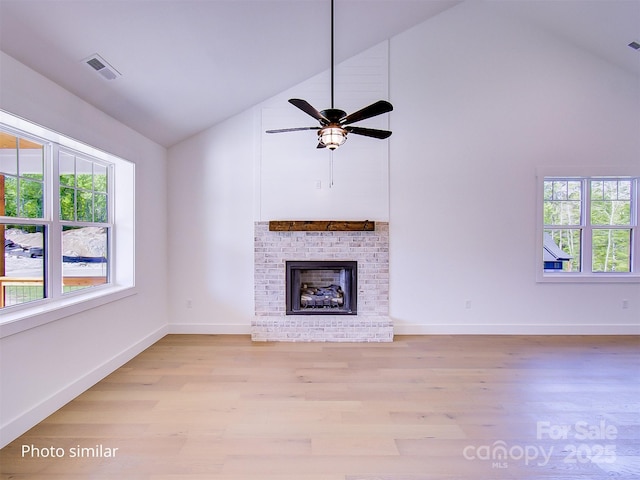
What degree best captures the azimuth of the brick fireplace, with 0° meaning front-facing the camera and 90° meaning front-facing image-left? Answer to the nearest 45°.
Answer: approximately 0°

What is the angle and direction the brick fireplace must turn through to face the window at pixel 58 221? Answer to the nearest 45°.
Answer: approximately 45° to its right

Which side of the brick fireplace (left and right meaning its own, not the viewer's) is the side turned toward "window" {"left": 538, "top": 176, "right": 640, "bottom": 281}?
left
